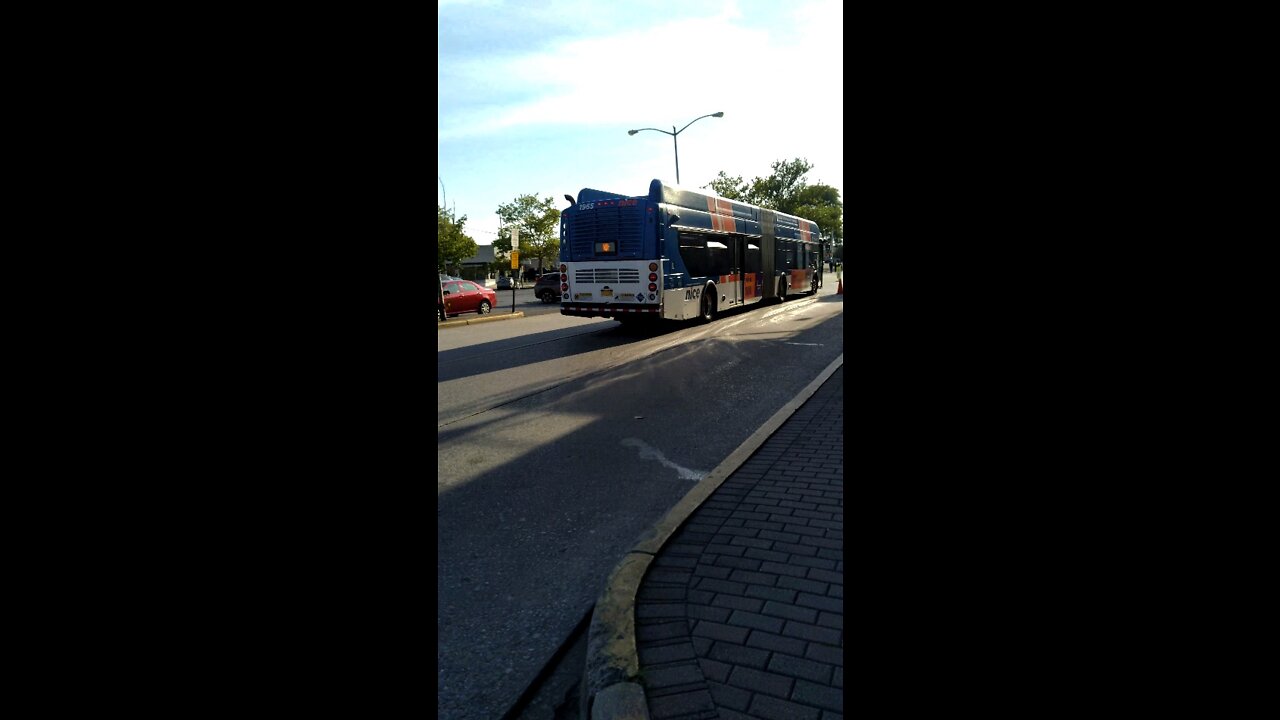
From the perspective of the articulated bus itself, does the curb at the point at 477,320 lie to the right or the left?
on its left

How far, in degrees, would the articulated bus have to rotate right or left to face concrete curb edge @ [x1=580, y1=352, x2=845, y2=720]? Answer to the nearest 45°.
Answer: approximately 135° to its right

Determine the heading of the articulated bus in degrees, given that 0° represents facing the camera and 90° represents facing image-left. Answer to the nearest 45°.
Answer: approximately 225°

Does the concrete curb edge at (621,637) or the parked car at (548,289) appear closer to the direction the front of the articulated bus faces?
the parked car

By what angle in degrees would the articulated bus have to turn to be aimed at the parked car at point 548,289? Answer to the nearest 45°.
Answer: approximately 45° to its left

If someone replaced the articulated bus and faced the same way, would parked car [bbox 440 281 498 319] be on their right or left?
on their left
